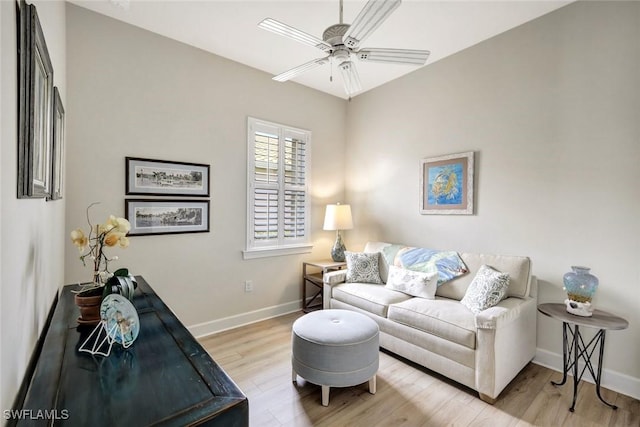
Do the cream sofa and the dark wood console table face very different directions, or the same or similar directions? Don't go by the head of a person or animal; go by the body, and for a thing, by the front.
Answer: very different directions

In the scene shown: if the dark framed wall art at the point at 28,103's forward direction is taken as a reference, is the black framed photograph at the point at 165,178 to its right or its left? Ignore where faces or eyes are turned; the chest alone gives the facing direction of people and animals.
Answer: on its left

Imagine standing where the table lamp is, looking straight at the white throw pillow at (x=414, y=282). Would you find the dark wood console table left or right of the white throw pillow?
right

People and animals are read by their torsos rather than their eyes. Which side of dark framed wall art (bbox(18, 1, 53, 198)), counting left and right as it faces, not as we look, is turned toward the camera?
right

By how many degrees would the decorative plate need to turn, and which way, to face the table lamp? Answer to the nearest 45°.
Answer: approximately 90° to its left

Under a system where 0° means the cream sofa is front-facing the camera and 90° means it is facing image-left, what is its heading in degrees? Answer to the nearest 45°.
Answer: approximately 45°

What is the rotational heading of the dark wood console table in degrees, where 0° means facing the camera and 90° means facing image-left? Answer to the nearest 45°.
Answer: approximately 270°
